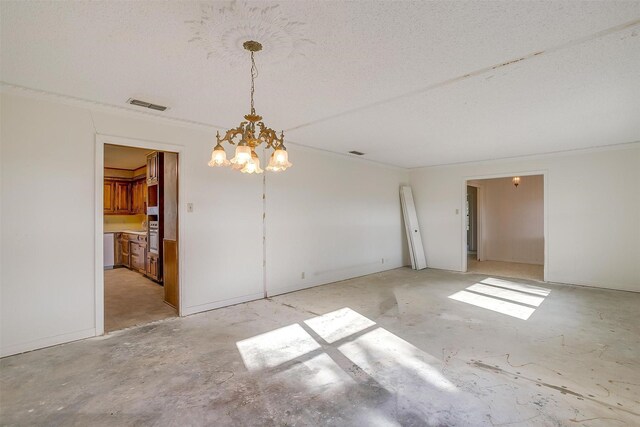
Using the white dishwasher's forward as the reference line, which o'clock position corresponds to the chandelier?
The chandelier is roughly at 12 o'clock from the white dishwasher.

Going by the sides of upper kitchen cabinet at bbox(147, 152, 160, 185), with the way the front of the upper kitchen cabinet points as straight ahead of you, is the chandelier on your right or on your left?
on your left

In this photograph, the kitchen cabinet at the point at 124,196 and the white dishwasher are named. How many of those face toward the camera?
2

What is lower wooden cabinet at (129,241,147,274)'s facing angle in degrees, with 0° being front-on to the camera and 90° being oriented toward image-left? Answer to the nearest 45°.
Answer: approximately 45°

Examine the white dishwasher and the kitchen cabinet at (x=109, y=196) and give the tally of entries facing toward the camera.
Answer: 2

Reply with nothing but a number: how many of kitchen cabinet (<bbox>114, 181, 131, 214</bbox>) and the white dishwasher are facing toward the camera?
2

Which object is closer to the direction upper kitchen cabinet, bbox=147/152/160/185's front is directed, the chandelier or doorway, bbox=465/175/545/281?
the chandelier

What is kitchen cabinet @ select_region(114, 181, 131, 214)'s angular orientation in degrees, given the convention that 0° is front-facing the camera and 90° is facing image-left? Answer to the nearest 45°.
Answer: approximately 0°

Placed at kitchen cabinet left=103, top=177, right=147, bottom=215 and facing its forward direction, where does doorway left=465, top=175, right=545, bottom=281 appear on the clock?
The doorway is roughly at 10 o'clock from the kitchen cabinet.
